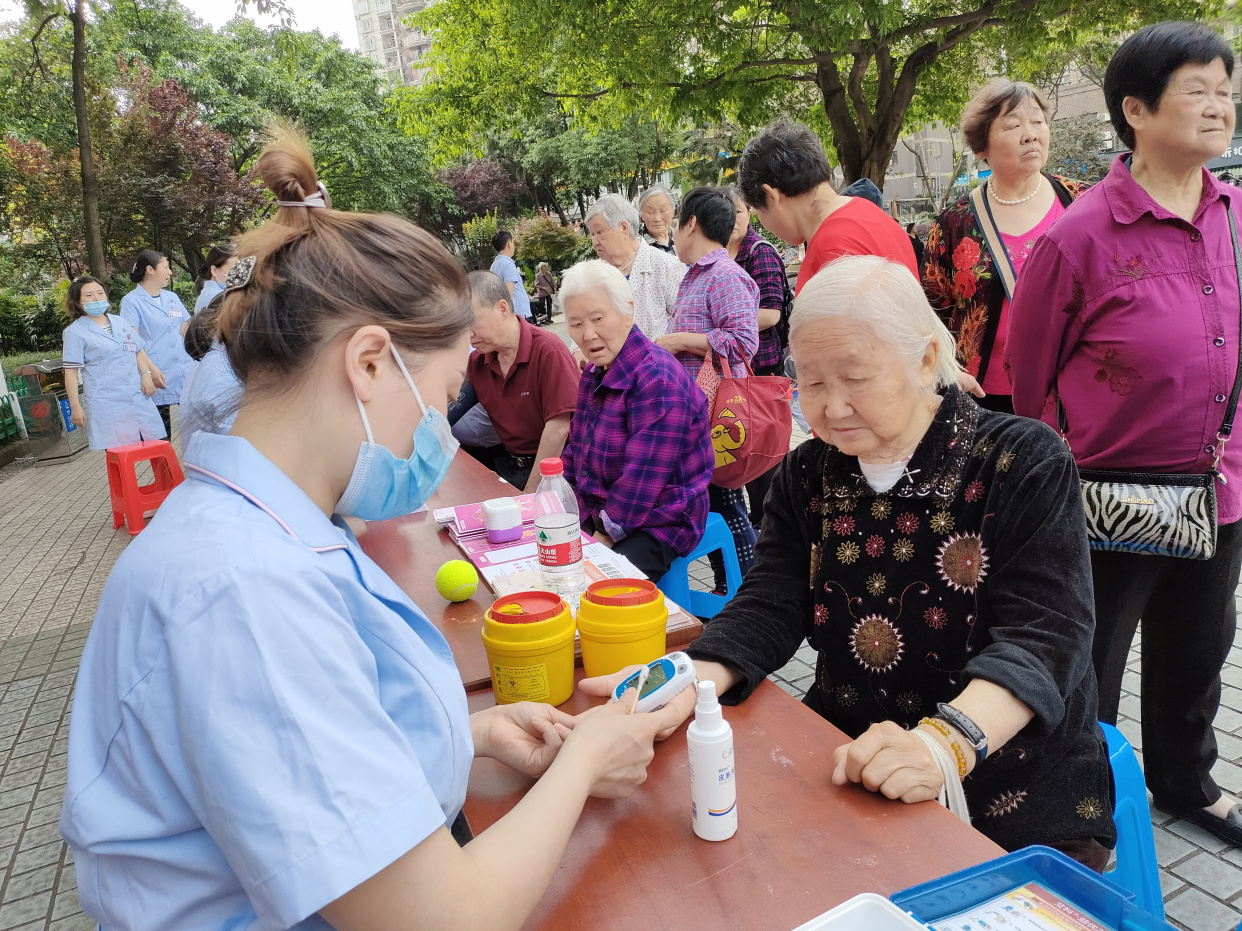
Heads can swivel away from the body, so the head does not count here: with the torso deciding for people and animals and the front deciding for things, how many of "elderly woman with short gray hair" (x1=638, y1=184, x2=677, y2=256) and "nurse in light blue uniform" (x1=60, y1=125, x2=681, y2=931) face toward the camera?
1

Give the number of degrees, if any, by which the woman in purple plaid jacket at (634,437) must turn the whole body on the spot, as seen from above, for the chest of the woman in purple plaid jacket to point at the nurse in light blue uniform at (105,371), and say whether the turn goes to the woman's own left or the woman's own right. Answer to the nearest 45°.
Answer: approximately 90° to the woman's own right

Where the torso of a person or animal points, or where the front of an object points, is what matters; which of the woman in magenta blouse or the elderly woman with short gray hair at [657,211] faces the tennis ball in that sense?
the elderly woman with short gray hair

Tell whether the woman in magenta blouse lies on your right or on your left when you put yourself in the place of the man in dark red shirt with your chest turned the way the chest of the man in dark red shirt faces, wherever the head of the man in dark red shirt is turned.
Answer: on your left

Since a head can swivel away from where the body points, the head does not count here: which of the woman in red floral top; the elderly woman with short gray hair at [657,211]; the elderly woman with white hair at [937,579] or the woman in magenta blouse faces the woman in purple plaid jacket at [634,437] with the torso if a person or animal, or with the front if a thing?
the elderly woman with short gray hair

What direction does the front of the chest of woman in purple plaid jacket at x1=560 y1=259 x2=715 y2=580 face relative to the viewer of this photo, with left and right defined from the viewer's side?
facing the viewer and to the left of the viewer

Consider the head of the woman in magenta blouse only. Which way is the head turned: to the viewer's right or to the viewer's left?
to the viewer's right

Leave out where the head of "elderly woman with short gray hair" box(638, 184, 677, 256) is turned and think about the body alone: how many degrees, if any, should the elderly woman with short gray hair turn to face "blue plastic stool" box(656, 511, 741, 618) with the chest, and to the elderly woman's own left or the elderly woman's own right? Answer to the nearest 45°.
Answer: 0° — they already face it

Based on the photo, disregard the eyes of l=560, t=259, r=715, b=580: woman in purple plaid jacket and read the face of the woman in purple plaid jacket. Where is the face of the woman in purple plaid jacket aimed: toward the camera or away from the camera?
toward the camera

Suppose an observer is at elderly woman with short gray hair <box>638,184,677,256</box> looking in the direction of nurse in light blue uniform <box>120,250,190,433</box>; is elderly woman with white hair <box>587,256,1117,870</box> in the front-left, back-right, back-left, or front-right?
back-left

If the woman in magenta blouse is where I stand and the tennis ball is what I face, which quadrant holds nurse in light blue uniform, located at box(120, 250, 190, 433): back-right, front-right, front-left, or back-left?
front-right

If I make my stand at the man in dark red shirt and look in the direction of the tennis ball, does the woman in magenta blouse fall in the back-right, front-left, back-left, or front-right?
front-left
